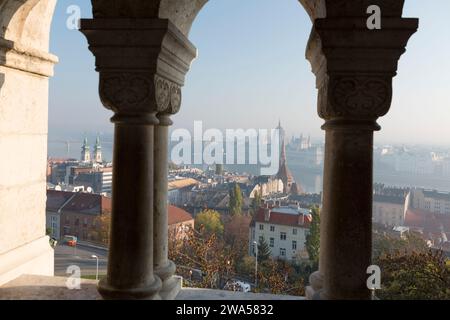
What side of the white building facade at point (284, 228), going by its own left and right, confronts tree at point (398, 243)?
left

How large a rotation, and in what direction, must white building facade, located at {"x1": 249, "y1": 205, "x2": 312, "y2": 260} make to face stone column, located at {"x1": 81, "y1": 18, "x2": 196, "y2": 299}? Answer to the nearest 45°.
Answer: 0° — it already faces it

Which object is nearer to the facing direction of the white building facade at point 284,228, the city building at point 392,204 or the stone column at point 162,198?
the stone column

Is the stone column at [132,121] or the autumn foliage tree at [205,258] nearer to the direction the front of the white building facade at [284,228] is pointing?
the stone column

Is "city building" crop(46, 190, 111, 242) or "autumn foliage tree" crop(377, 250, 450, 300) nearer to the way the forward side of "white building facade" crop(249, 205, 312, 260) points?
the autumn foliage tree

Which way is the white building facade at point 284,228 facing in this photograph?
toward the camera

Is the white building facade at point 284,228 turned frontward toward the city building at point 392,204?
no

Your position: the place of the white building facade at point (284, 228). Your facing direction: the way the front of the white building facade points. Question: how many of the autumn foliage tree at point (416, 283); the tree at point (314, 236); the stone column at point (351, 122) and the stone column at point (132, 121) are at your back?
0

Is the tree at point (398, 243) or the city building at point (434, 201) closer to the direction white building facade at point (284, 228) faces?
the tree

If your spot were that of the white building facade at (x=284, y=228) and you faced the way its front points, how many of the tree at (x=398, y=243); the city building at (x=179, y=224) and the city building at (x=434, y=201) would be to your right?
1

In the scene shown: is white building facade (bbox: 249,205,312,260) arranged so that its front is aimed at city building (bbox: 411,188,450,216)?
no

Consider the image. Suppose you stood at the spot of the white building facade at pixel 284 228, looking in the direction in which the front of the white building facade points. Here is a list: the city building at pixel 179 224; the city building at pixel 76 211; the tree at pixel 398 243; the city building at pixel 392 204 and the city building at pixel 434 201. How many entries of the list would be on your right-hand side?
2

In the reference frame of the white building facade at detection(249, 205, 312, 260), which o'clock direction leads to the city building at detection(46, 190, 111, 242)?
The city building is roughly at 3 o'clock from the white building facade.

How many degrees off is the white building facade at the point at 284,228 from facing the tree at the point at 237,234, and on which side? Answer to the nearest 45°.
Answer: approximately 90° to its right

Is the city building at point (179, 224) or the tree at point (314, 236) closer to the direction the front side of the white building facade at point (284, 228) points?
the tree

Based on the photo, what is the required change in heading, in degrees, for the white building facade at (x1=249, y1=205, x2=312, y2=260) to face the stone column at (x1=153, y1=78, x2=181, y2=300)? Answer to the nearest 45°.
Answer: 0° — it already faces it

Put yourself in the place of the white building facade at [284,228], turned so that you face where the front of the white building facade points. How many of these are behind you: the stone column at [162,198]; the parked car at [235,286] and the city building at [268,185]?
1
